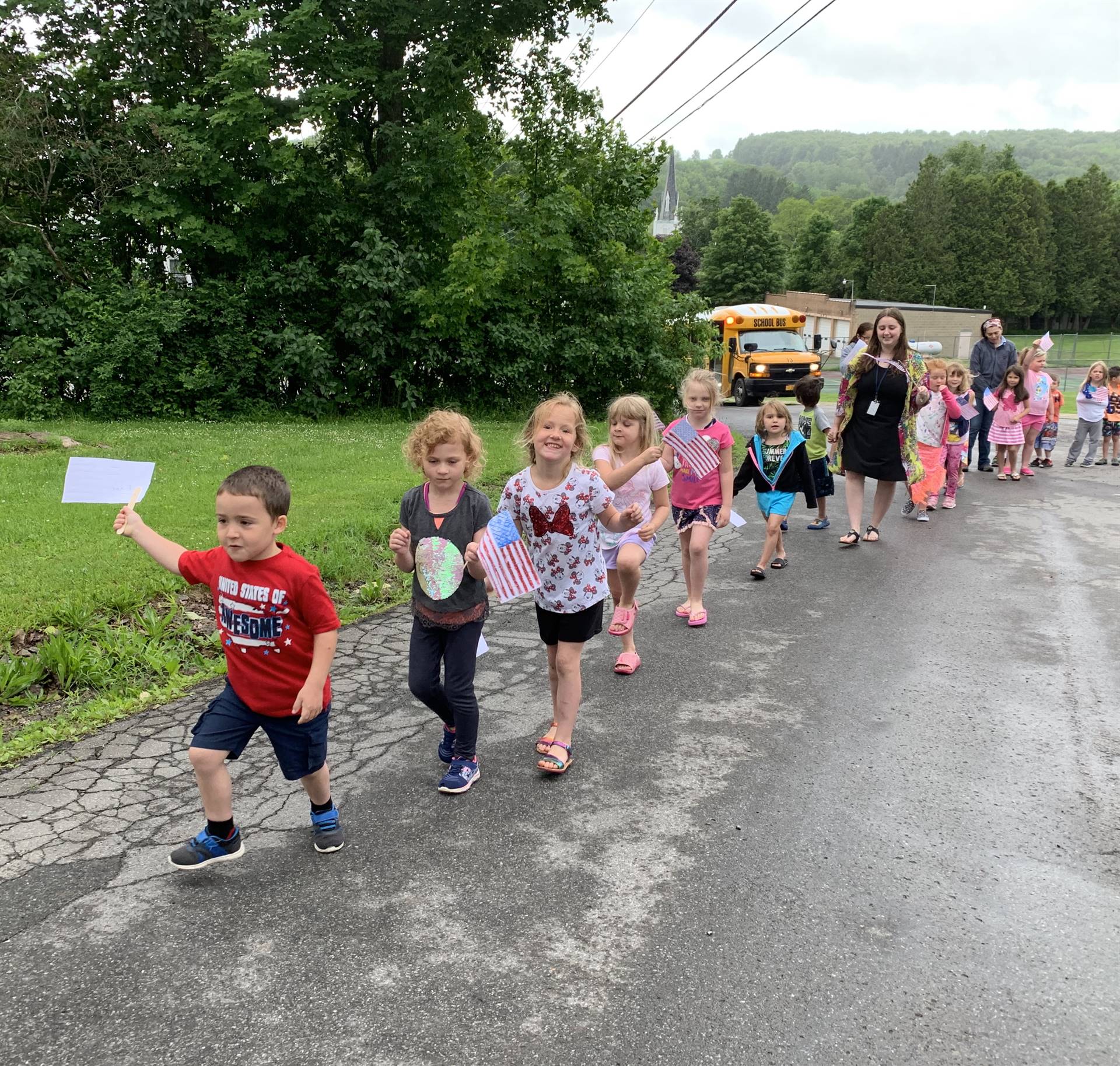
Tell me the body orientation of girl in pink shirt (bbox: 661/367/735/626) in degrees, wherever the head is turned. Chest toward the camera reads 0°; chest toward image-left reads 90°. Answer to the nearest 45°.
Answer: approximately 0°

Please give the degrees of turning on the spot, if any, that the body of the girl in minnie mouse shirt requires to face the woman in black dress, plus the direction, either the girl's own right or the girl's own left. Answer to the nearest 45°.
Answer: approximately 135° to the girl's own left

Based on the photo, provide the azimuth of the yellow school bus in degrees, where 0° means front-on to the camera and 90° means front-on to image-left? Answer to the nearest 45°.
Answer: approximately 315°

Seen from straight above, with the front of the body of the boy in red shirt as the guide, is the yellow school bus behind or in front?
behind

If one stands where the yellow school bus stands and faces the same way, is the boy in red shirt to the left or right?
on its right

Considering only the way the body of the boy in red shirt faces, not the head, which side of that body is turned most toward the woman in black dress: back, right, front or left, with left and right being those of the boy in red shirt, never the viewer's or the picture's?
back

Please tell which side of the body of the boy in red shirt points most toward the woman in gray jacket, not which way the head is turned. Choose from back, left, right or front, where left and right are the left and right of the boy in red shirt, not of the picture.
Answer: back

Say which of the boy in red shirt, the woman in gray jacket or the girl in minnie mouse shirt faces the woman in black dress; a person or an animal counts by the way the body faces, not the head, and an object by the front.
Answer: the woman in gray jacket

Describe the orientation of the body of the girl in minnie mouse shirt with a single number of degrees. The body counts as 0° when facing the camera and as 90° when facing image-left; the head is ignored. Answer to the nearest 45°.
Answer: approximately 0°
